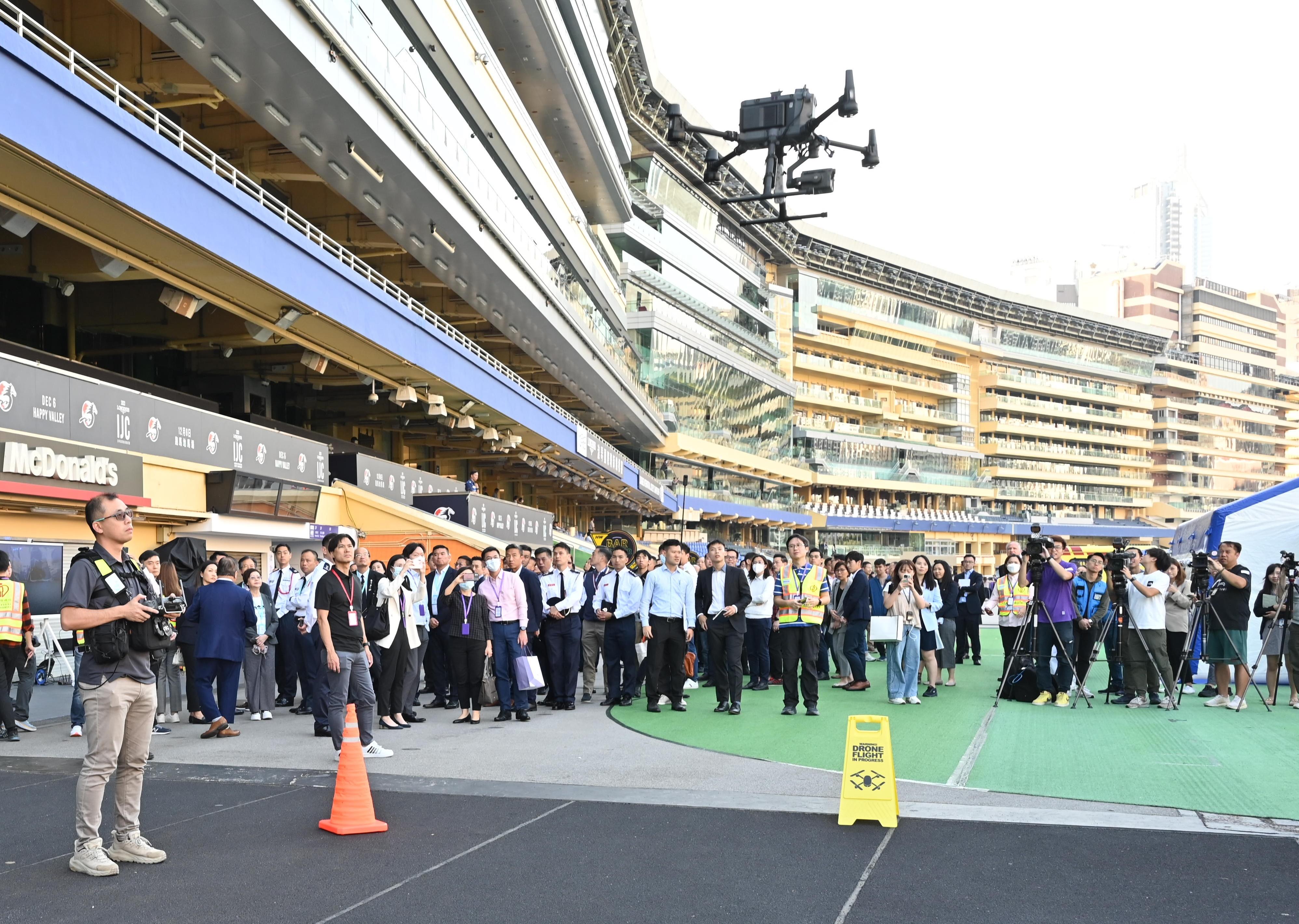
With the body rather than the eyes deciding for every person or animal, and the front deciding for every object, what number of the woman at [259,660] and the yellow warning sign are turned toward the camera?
2

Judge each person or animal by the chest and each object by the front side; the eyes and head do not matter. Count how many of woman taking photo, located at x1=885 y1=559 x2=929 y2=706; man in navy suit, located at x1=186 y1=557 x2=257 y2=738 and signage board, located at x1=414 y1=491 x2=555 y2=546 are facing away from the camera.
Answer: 1

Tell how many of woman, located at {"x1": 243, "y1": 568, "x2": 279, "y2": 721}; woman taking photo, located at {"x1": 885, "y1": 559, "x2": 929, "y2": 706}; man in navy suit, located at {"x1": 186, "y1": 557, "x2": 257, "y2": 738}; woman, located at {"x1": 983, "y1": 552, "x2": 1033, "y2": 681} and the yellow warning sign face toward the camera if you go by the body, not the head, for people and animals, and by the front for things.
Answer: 4

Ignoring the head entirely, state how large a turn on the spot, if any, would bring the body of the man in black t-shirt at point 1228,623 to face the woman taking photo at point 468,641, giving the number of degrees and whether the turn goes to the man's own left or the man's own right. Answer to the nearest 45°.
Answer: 0° — they already face them

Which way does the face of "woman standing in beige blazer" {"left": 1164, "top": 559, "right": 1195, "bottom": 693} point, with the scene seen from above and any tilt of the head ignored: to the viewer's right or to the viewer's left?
to the viewer's left

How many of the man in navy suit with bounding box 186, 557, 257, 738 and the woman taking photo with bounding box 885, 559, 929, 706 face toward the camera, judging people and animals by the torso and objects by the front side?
1

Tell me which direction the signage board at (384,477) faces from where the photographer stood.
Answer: facing the viewer and to the right of the viewer

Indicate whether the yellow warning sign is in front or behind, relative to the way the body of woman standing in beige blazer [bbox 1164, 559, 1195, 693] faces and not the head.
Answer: in front

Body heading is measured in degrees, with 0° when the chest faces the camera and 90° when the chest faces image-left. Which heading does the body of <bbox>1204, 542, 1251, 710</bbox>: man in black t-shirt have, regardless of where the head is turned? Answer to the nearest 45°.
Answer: approximately 45°

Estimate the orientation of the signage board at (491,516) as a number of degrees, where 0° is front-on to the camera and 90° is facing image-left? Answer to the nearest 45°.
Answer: approximately 315°

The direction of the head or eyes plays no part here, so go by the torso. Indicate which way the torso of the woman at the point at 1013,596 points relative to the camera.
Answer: toward the camera

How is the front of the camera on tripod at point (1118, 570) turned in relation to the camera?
facing the viewer and to the left of the viewer

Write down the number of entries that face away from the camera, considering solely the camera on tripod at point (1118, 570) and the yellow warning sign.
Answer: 0

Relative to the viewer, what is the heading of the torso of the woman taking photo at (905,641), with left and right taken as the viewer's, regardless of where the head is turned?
facing the viewer
